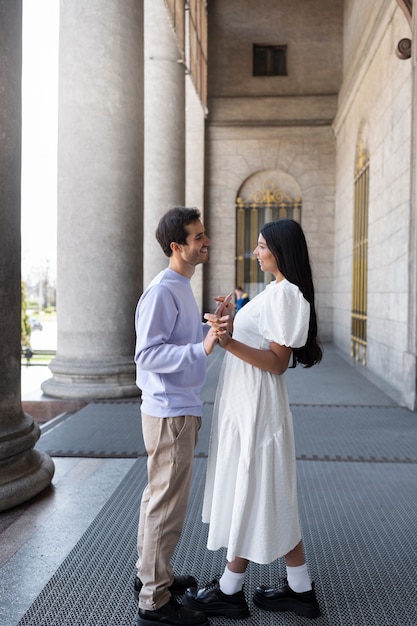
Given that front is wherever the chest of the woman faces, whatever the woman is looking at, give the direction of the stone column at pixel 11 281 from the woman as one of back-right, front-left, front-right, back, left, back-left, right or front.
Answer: front-right

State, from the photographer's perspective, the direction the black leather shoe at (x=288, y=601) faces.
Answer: facing to the left of the viewer

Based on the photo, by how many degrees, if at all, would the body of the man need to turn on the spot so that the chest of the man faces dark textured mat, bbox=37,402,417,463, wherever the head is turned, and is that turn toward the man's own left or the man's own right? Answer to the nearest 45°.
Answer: approximately 90° to the man's own left

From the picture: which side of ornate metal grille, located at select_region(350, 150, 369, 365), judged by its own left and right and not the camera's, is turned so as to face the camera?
left

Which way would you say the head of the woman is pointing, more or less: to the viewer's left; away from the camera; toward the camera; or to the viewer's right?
to the viewer's left

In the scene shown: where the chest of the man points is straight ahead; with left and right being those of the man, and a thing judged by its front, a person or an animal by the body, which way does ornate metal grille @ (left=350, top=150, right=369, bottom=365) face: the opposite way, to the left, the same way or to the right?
the opposite way

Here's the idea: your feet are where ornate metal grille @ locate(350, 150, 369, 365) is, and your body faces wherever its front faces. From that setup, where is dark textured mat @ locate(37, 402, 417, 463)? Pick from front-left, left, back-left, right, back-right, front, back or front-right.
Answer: left

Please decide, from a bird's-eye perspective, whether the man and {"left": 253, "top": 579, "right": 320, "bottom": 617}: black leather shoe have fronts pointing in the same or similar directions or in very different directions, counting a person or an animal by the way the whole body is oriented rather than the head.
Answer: very different directions

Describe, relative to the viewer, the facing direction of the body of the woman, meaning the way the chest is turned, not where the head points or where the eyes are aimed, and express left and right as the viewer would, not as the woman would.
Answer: facing to the left of the viewer

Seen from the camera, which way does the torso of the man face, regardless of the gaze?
to the viewer's right

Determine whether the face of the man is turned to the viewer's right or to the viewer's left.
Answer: to the viewer's right

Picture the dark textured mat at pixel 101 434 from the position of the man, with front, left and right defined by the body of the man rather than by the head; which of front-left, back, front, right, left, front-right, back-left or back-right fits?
left

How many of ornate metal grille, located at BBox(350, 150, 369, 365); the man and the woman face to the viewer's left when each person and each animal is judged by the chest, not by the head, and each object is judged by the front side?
2

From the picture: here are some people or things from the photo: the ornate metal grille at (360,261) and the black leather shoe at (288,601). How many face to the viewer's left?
2
